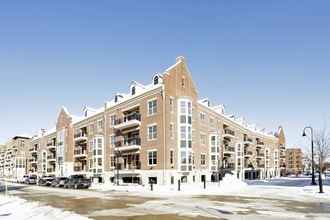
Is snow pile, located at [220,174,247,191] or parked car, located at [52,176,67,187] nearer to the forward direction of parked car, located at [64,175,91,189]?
the parked car

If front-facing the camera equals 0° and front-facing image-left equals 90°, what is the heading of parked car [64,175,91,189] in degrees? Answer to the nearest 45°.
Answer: approximately 135°

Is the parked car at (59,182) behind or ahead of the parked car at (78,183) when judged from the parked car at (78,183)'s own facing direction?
ahead

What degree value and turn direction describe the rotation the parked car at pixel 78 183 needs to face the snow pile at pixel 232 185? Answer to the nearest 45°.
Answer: approximately 135° to its right
